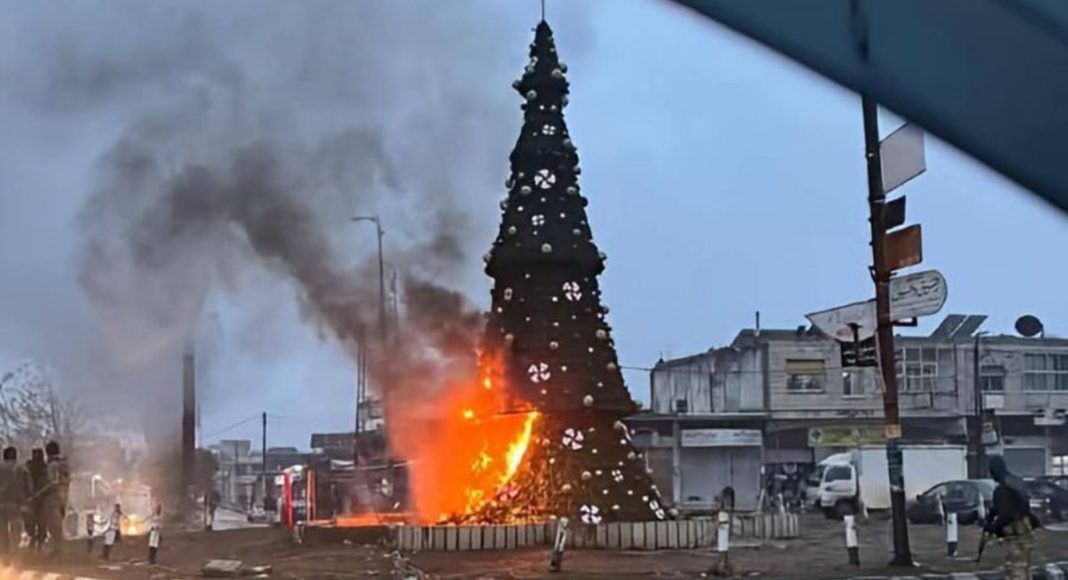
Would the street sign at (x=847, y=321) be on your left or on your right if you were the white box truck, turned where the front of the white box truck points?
on your left

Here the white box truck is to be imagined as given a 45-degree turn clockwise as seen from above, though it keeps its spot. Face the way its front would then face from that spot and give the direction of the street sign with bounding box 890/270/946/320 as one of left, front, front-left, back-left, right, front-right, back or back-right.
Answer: back-left

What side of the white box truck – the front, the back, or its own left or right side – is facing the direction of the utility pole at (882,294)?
left

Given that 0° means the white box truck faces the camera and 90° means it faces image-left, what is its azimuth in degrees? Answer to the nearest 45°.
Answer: approximately 90°

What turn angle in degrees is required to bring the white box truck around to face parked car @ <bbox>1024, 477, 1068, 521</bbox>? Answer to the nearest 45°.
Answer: approximately 135° to its left

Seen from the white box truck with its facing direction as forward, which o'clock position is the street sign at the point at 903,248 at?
The street sign is roughly at 9 o'clock from the white box truck.

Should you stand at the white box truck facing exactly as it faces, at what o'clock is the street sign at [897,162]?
The street sign is roughly at 9 o'clock from the white box truck.

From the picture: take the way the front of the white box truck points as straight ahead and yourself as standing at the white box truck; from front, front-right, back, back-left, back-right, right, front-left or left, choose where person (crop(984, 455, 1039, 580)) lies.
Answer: left
